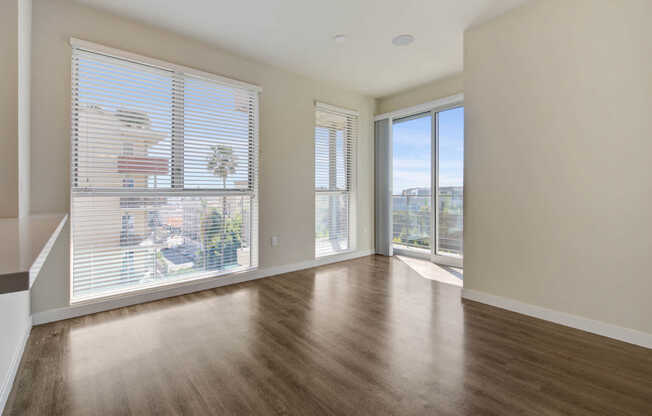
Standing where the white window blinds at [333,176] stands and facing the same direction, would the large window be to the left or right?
on its right

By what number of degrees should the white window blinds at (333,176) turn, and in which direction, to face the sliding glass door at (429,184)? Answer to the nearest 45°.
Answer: approximately 45° to its left

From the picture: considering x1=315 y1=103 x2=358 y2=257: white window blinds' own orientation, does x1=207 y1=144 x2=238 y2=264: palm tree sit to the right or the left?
on its right

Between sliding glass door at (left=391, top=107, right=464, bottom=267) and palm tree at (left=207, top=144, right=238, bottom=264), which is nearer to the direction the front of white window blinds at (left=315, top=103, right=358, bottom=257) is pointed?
the sliding glass door

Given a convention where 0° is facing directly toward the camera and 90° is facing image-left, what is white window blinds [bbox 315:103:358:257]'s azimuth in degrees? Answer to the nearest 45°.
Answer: approximately 315°
